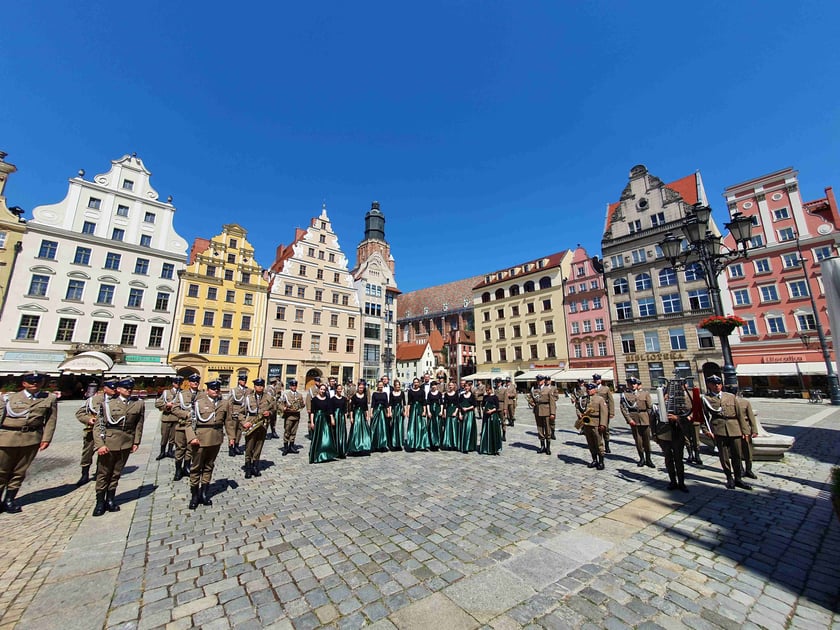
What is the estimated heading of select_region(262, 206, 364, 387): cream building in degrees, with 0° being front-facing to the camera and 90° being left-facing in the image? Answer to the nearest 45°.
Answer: approximately 0°

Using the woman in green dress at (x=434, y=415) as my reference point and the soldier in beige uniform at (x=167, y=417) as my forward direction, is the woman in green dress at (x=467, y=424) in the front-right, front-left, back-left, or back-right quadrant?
back-left

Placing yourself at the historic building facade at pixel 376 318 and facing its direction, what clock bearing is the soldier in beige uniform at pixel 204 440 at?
The soldier in beige uniform is roughly at 12 o'clock from the historic building facade.

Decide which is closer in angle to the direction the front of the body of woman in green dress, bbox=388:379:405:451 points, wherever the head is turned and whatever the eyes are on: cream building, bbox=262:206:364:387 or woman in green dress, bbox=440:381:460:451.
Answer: the woman in green dress

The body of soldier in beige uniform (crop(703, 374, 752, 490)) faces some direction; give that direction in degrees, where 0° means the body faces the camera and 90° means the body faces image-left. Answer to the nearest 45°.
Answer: approximately 0°

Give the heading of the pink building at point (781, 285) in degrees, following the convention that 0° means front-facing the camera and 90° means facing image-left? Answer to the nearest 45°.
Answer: approximately 45°
